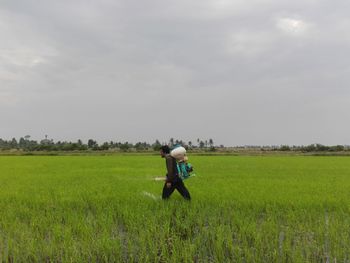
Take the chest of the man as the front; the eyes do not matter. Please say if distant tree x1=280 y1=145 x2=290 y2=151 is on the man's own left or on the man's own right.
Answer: on the man's own right

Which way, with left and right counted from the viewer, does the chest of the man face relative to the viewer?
facing to the left of the viewer

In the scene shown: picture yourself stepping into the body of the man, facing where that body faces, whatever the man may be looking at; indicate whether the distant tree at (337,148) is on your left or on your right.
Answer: on your right
